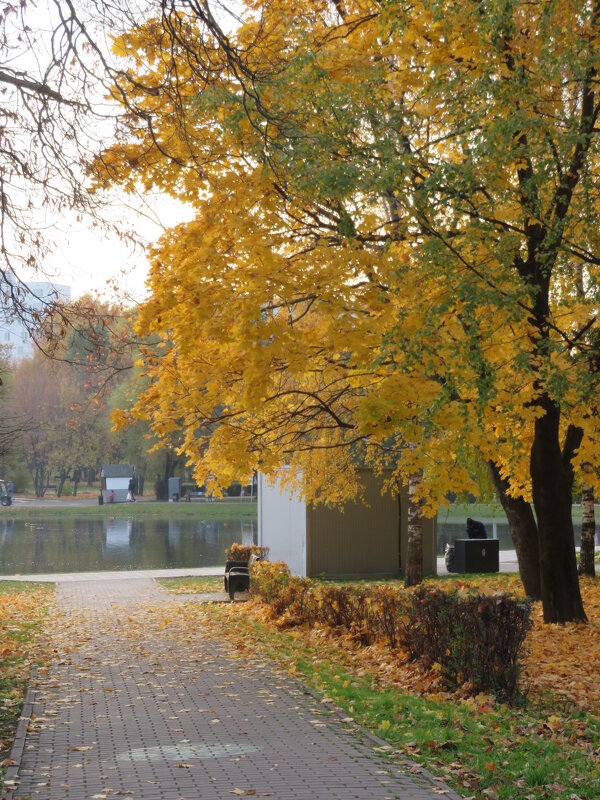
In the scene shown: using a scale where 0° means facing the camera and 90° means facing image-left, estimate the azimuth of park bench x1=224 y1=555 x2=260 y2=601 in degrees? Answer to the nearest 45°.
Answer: approximately 90°

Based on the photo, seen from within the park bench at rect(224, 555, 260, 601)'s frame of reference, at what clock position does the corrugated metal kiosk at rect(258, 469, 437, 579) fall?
The corrugated metal kiosk is roughly at 4 o'clock from the park bench.

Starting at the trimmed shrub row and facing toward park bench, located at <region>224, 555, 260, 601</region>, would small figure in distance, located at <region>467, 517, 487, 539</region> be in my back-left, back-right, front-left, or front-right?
front-right

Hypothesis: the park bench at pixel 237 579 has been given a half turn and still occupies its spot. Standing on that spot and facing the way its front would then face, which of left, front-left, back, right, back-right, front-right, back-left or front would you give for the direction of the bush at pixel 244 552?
left

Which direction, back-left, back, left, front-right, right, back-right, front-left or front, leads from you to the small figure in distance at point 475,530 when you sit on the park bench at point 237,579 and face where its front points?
back-right

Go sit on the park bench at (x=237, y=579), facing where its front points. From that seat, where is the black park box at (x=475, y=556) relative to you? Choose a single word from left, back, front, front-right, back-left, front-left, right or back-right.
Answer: back-right

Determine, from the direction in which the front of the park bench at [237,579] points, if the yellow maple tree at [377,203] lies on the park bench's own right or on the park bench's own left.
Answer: on the park bench's own left
